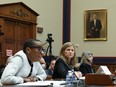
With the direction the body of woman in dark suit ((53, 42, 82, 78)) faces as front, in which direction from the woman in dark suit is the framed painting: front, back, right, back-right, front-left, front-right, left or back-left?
back-left

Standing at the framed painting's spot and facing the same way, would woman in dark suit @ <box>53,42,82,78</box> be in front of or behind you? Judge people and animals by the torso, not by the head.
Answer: in front

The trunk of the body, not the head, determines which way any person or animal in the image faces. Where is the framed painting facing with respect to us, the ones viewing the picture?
facing the viewer

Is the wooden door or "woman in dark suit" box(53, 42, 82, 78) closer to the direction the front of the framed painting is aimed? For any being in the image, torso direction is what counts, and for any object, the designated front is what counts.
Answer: the woman in dark suit

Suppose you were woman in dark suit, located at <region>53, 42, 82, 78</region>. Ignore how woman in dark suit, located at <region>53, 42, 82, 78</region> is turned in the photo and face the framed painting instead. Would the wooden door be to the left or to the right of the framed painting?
left

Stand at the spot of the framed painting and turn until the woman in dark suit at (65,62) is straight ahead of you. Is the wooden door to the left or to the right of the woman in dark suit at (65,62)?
right

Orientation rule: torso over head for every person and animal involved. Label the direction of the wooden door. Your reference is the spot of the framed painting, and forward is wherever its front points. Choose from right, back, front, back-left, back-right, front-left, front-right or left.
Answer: front-right
